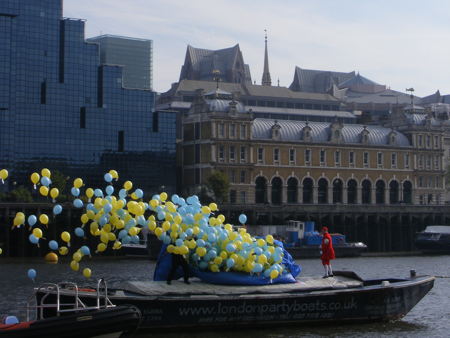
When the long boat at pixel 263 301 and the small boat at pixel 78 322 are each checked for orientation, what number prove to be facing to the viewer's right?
2

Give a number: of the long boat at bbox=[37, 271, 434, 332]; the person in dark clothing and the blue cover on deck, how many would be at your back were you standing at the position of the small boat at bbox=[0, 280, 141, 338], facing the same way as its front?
0

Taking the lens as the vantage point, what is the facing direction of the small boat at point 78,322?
facing to the right of the viewer

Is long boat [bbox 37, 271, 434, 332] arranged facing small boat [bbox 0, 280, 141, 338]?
no

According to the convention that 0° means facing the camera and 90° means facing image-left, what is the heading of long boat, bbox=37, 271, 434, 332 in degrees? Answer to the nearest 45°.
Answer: approximately 270°

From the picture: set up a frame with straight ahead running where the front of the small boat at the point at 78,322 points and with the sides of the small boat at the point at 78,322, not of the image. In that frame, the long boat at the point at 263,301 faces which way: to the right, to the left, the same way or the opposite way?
the same way

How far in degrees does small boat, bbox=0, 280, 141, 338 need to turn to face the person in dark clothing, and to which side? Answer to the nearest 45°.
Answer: approximately 45° to its left

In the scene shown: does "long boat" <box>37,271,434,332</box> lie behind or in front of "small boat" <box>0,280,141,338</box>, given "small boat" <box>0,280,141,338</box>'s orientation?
in front
